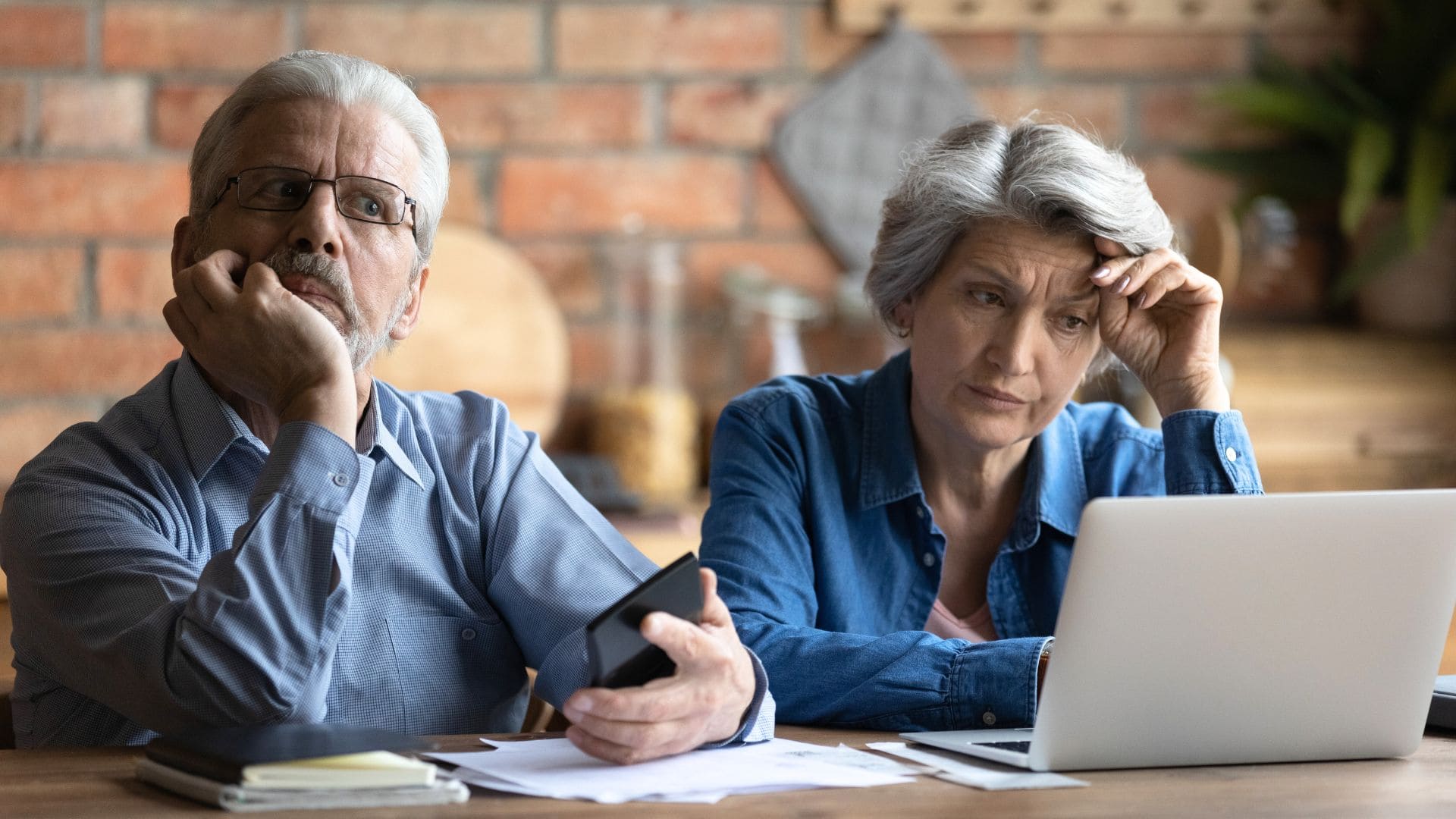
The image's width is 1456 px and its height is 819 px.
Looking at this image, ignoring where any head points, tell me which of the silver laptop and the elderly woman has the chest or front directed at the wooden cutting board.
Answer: the silver laptop

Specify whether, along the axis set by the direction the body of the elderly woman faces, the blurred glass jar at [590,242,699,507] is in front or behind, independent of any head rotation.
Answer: behind

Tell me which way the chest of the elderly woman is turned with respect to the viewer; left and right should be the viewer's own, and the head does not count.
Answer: facing the viewer and to the right of the viewer

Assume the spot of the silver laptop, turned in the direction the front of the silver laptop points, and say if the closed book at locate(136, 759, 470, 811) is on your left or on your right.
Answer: on your left

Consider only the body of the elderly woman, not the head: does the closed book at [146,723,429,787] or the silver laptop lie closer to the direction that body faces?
the silver laptop

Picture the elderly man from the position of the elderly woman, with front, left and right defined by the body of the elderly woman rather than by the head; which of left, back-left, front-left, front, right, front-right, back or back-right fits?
right

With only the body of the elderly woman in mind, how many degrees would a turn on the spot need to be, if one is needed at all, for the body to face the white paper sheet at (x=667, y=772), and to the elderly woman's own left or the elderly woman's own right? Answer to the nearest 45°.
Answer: approximately 45° to the elderly woman's own right

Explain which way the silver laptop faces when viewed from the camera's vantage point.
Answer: facing away from the viewer and to the left of the viewer

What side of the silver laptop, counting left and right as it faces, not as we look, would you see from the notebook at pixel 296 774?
left

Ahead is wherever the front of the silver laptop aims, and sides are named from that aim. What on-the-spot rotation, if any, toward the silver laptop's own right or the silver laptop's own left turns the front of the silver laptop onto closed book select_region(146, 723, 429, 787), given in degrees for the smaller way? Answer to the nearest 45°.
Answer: approximately 90° to the silver laptop's own left

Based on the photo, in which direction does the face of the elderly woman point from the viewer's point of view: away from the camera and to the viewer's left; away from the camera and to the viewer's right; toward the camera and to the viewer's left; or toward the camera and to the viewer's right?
toward the camera and to the viewer's right

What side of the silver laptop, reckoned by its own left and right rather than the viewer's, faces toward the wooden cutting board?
front

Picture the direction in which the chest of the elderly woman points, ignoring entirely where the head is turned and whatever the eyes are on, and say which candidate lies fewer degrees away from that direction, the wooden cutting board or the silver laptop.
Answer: the silver laptop

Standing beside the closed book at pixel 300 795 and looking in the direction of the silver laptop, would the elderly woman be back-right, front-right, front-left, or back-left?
front-left

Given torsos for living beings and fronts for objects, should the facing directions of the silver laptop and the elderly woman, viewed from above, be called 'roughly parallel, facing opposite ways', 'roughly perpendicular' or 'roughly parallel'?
roughly parallel, facing opposite ways
